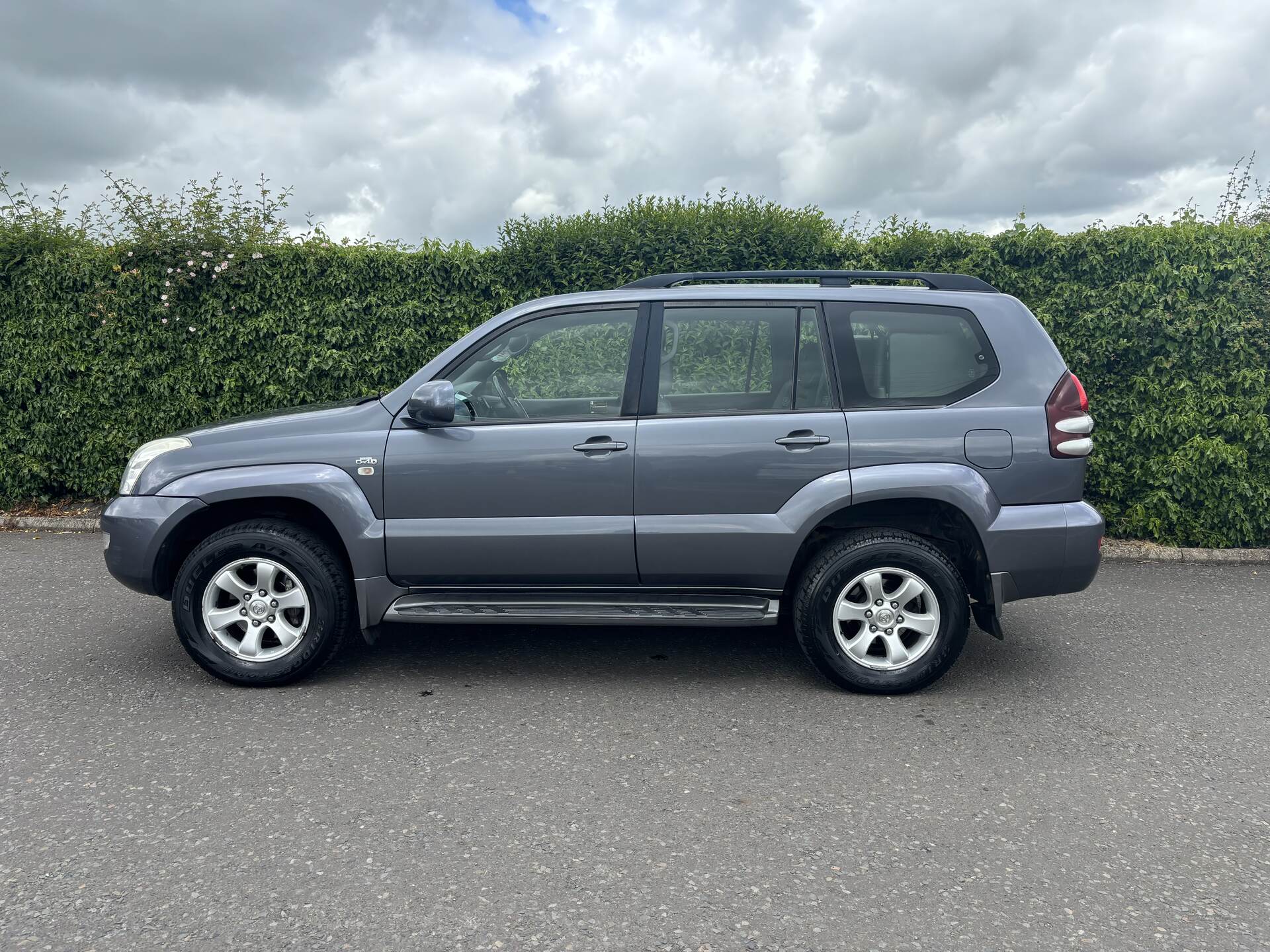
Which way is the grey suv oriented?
to the viewer's left

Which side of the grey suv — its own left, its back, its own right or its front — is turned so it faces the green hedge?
right
